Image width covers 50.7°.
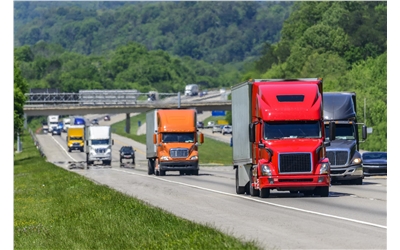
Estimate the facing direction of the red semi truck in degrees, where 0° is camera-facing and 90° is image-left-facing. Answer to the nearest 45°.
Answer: approximately 0°

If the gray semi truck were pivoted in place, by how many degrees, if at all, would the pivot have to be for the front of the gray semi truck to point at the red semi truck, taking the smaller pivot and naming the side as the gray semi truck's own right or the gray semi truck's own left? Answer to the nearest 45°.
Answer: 0° — it already faces it

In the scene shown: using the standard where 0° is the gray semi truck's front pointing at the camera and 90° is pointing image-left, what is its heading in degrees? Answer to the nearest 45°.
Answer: approximately 0°

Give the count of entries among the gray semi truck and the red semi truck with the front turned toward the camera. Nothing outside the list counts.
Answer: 2

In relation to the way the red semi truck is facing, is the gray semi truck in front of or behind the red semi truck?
behind
